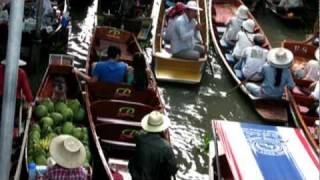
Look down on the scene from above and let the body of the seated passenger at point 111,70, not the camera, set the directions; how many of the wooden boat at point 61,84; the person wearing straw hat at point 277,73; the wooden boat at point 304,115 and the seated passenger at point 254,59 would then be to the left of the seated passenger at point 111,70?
1

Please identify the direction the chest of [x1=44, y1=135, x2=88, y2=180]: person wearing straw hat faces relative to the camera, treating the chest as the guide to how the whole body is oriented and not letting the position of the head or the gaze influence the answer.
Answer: away from the camera

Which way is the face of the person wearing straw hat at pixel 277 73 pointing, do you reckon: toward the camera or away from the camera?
away from the camera

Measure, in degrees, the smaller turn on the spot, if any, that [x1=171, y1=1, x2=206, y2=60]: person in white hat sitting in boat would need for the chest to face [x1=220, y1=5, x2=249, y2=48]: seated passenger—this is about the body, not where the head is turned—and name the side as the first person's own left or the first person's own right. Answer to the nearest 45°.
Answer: approximately 45° to the first person's own left

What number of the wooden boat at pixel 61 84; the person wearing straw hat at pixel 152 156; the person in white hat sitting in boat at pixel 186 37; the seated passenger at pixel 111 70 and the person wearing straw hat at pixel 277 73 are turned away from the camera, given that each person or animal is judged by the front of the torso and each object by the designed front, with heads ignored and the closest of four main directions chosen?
4

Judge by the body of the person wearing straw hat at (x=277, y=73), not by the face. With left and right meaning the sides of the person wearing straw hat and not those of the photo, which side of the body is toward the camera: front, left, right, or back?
back

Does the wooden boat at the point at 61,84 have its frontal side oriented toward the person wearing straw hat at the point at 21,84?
no

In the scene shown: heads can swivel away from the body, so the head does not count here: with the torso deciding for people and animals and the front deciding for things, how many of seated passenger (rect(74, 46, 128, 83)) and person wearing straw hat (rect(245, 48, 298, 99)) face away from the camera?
2

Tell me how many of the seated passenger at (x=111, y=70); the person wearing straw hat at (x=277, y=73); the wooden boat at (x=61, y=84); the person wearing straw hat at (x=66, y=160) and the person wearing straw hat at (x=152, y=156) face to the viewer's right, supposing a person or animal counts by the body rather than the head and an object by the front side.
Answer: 0

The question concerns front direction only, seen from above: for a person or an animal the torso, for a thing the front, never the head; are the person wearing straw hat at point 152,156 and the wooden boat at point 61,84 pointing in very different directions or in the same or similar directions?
same or similar directions

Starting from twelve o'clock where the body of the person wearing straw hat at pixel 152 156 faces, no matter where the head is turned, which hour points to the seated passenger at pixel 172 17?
The seated passenger is roughly at 12 o'clock from the person wearing straw hat.

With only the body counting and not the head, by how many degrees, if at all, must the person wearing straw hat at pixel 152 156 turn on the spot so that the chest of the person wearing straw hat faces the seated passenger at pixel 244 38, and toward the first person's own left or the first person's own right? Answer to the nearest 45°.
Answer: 0° — they already face them

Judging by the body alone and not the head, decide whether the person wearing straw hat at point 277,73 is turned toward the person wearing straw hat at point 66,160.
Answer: no

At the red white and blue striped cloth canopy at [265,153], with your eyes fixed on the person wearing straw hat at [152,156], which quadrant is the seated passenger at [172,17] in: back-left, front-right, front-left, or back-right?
front-right

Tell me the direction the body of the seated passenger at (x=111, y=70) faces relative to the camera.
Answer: away from the camera

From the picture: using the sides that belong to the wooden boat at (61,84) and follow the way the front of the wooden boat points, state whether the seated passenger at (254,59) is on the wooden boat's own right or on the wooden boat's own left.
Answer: on the wooden boat's own right

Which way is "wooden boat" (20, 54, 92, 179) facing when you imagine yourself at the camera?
facing away from the viewer
